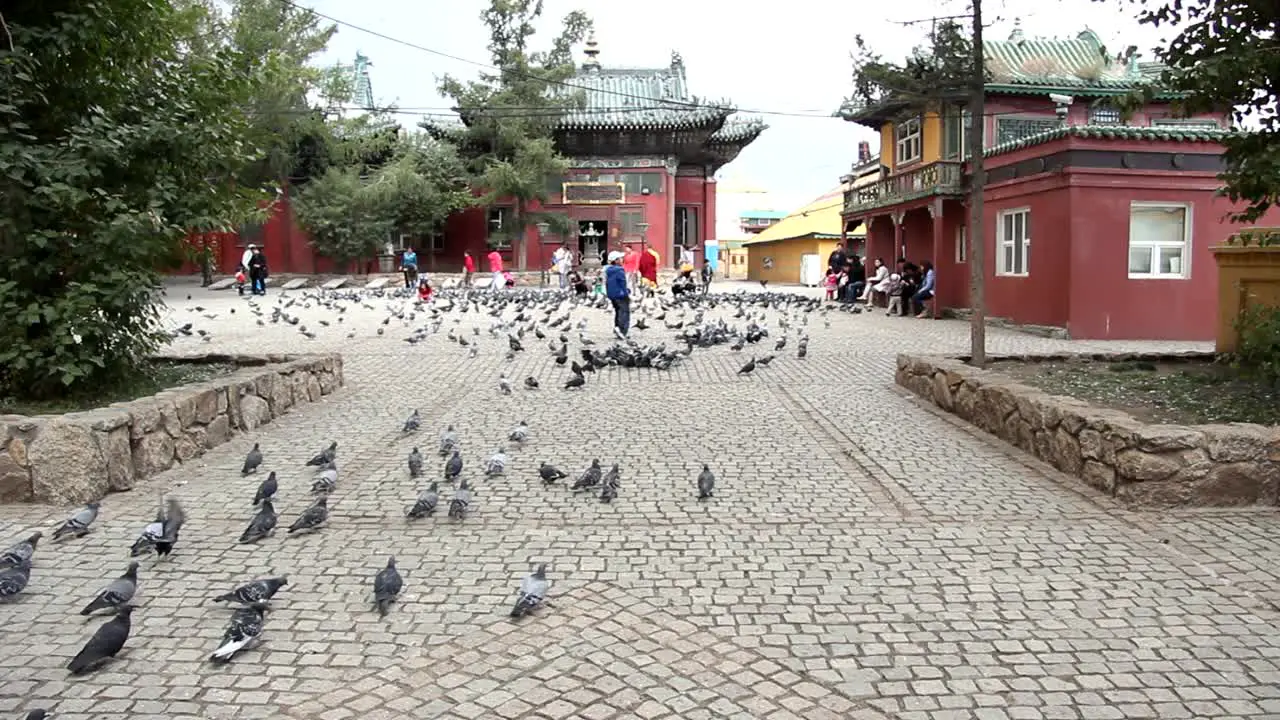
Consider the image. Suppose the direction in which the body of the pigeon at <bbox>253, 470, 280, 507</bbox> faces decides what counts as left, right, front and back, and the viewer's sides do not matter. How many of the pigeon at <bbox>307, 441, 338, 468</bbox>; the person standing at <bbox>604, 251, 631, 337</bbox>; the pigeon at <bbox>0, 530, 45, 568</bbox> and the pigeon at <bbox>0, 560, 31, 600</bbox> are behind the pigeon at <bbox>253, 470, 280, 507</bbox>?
2

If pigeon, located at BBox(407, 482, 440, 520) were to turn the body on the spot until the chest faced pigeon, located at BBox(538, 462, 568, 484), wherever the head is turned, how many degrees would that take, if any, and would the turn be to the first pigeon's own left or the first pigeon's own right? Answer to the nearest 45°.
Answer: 0° — it already faces it

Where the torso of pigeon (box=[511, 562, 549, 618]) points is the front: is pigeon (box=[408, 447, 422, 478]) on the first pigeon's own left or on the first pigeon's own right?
on the first pigeon's own left

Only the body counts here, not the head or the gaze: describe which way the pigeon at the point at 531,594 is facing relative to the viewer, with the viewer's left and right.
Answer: facing away from the viewer and to the right of the viewer

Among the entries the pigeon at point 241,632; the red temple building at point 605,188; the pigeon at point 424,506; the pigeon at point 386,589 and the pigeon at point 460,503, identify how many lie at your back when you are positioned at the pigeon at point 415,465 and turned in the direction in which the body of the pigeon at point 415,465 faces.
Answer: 4

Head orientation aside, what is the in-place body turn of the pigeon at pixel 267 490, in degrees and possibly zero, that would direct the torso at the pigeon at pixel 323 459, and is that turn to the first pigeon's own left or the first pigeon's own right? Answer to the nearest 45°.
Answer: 0° — it already faces it

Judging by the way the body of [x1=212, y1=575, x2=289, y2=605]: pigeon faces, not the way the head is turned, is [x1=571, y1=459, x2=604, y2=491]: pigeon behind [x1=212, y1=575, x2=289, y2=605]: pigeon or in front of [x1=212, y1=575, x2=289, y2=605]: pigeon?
in front

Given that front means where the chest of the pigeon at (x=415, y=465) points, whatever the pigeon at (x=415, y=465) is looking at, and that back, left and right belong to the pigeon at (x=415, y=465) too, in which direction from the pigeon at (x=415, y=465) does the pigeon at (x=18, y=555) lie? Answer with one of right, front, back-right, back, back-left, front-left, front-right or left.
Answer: back-left

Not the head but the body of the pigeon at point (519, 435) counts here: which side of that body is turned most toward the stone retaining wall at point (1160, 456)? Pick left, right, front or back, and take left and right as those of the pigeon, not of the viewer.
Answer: right

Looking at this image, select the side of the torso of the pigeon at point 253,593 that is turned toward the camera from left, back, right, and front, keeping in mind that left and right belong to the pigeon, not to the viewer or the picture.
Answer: right

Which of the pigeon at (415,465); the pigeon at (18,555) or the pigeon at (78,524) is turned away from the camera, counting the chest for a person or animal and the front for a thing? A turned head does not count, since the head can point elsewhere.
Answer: the pigeon at (415,465)

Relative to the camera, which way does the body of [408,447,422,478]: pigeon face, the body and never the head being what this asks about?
away from the camera

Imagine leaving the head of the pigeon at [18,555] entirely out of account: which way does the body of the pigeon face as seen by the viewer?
to the viewer's right
